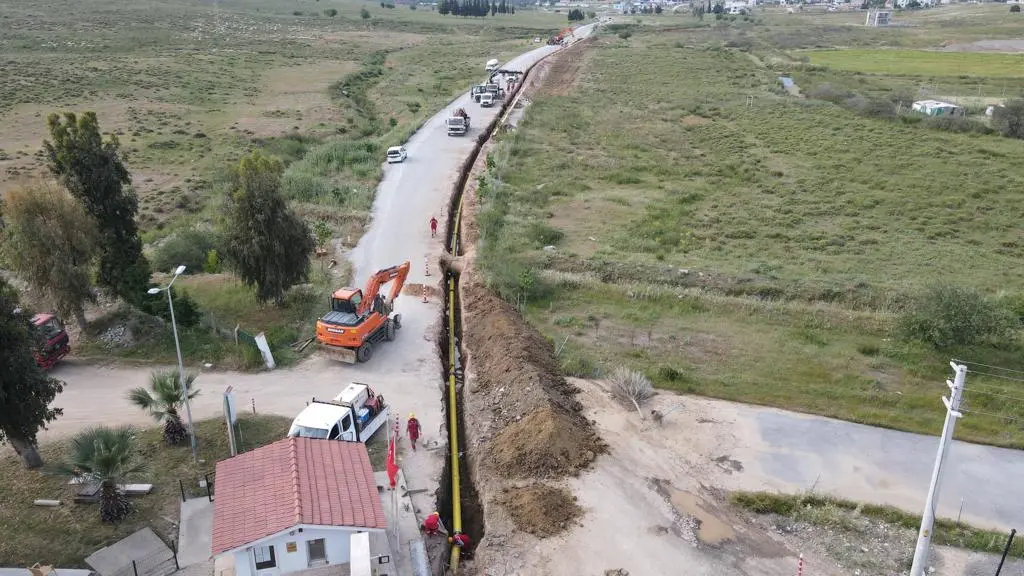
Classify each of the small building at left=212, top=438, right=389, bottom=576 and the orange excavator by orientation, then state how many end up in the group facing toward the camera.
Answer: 1

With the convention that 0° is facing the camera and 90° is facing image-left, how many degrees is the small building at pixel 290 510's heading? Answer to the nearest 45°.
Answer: approximately 0°

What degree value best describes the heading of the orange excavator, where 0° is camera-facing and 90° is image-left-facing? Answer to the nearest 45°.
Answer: approximately 225°

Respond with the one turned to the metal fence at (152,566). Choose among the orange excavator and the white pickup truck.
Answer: the white pickup truck

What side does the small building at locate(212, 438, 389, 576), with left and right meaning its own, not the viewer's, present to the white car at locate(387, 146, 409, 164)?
back

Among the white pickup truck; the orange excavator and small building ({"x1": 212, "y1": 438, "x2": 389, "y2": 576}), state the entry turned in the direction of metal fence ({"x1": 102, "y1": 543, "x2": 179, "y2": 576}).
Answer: the white pickup truck

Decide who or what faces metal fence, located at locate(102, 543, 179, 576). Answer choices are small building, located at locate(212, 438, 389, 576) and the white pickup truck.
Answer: the white pickup truck

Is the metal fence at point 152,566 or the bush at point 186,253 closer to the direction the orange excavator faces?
the bush

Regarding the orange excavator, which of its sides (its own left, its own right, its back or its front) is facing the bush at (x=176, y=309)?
left

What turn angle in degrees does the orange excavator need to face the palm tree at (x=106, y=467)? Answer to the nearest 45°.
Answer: approximately 180°

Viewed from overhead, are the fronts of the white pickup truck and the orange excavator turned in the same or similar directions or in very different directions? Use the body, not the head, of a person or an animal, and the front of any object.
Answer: very different directions

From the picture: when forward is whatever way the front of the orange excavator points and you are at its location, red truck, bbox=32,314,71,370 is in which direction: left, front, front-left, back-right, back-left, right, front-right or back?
back-left

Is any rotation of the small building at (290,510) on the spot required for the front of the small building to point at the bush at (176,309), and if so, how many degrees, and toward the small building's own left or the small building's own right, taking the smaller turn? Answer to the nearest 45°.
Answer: approximately 180°
